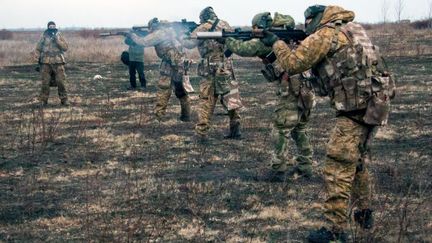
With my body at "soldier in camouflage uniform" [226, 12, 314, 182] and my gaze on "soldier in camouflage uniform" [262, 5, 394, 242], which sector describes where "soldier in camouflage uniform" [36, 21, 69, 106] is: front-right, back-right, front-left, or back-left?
back-right

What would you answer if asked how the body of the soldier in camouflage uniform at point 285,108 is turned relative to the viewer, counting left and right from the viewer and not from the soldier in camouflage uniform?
facing to the left of the viewer

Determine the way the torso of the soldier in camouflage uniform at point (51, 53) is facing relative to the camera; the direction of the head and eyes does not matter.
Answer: toward the camera

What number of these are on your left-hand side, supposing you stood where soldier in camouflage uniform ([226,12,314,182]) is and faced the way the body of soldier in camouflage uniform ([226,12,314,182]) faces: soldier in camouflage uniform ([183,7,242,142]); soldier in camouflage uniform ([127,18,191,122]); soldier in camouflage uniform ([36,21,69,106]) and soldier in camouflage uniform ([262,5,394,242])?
1

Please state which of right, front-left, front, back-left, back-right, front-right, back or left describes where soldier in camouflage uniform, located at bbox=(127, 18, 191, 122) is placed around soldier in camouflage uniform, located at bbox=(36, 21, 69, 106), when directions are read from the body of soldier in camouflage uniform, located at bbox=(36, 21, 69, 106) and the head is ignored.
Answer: front-left

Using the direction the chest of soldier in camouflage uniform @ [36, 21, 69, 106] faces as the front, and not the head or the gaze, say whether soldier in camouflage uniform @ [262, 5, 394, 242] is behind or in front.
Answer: in front

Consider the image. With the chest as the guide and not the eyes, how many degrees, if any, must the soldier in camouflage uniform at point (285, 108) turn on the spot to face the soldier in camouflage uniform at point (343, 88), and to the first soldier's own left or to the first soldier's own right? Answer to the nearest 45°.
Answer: approximately 90° to the first soldier's own left

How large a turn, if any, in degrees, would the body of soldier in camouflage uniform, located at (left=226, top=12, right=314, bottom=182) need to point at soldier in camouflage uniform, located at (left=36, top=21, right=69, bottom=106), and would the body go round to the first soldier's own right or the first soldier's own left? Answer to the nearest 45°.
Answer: approximately 45° to the first soldier's own right

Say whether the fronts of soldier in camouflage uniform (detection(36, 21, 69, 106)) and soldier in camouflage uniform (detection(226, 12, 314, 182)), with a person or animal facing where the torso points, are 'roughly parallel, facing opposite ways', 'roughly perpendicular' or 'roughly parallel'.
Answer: roughly perpendicular

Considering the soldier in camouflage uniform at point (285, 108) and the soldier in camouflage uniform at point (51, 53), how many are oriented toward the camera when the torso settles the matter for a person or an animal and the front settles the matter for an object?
1

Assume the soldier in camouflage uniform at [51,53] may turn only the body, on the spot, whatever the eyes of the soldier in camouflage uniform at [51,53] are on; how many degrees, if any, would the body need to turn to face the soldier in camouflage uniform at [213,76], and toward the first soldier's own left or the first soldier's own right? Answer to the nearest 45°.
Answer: approximately 45° to the first soldier's own left
